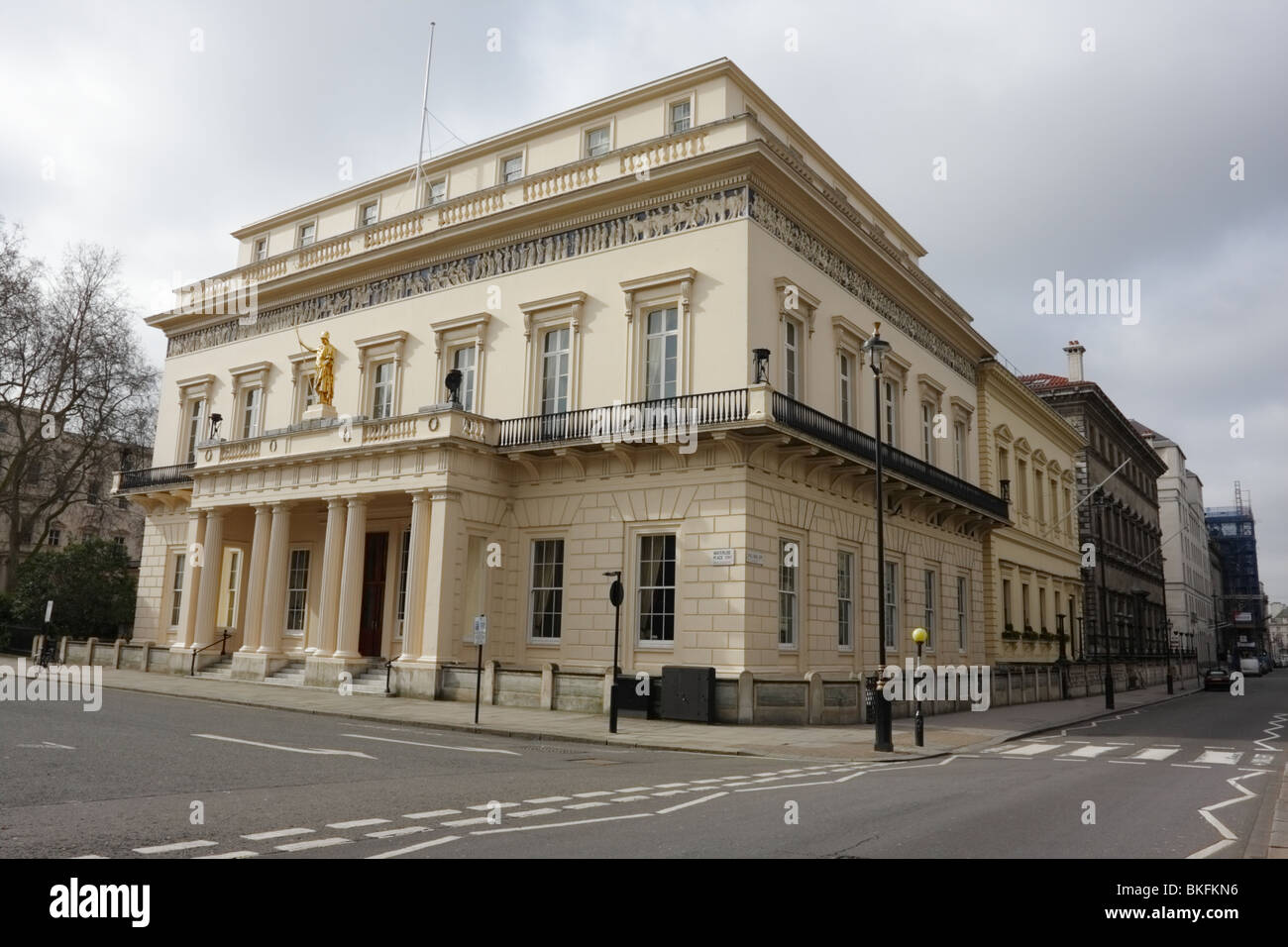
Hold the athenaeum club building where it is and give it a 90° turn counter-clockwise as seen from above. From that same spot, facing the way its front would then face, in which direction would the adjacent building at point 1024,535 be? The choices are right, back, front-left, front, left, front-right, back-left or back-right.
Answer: left

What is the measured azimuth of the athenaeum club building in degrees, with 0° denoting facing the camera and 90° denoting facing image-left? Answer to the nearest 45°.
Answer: approximately 45°
